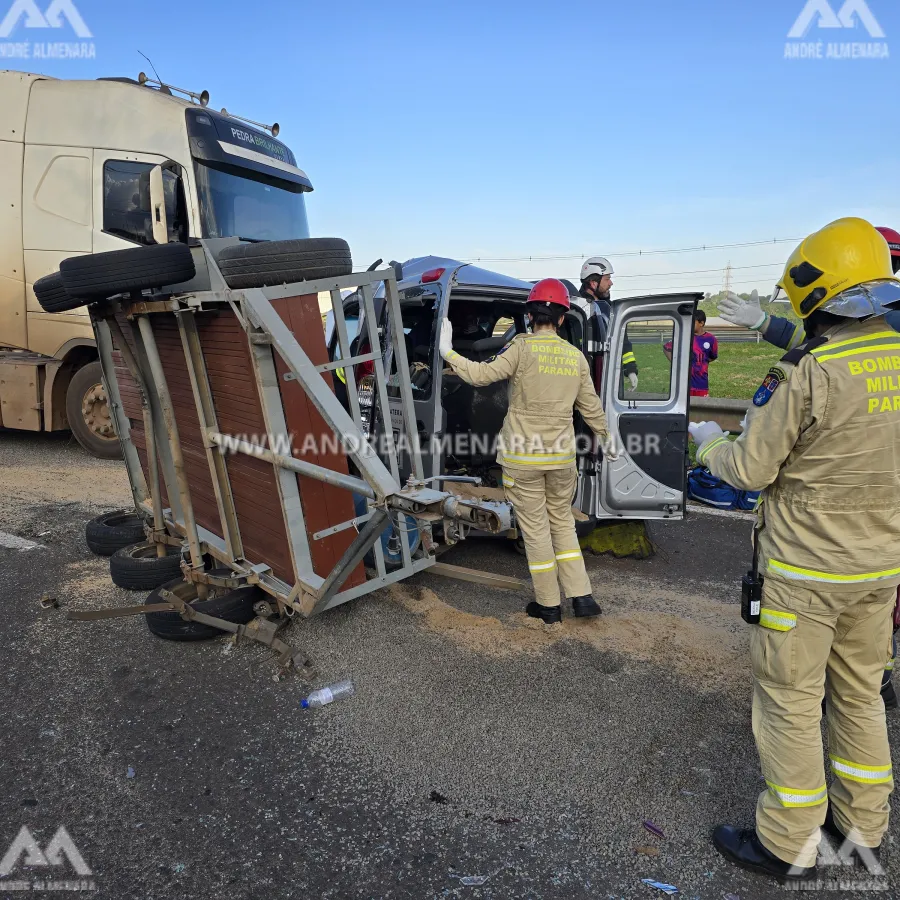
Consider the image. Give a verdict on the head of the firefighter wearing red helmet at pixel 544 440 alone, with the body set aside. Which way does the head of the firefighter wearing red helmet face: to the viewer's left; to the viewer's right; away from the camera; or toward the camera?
away from the camera

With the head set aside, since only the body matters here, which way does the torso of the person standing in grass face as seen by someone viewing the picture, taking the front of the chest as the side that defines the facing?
toward the camera

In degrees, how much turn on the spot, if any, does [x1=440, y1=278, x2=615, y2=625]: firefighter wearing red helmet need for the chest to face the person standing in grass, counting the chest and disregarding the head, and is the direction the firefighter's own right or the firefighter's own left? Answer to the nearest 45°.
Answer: approximately 45° to the firefighter's own right

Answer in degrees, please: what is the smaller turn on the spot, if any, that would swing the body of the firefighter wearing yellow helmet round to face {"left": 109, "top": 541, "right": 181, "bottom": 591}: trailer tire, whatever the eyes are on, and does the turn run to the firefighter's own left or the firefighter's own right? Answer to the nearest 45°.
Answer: approximately 45° to the firefighter's own left

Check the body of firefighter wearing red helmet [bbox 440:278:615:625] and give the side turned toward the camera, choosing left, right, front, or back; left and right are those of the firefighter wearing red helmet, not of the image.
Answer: back

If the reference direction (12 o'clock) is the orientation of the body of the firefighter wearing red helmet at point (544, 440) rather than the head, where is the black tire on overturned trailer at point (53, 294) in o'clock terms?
The black tire on overturned trailer is roughly at 9 o'clock from the firefighter wearing red helmet.

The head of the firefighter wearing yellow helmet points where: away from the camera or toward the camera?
away from the camera

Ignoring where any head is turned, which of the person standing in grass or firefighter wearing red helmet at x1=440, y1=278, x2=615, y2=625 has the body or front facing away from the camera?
the firefighter wearing red helmet

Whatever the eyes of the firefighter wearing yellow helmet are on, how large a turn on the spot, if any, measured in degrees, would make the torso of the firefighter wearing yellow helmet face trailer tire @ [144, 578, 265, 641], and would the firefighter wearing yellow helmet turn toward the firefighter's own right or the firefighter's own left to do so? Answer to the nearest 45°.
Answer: approximately 45° to the firefighter's own left

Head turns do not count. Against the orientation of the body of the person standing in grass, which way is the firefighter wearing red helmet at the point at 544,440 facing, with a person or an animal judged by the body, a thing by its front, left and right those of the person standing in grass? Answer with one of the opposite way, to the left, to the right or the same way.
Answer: the opposite way

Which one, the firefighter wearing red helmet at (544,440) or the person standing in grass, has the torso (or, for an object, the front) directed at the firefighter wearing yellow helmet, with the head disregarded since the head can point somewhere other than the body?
the person standing in grass

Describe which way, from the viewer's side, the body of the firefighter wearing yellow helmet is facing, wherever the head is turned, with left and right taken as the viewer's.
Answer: facing away from the viewer and to the left of the viewer

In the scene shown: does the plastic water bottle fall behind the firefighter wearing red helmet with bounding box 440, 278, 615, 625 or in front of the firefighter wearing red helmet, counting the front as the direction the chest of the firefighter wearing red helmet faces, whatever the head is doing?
behind

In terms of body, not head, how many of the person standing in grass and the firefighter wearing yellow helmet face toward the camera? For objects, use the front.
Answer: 1

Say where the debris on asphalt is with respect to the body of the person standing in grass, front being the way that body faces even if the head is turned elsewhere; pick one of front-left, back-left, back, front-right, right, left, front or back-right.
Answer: front

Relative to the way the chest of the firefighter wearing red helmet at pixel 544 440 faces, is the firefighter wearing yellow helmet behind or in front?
behind

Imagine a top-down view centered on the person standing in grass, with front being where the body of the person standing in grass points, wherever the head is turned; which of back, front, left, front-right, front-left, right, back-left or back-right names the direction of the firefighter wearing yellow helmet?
front
